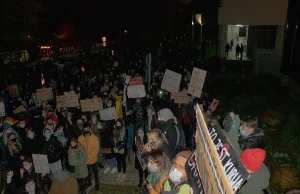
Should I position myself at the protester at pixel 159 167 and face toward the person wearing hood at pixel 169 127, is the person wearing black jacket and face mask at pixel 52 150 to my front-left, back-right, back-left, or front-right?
front-left

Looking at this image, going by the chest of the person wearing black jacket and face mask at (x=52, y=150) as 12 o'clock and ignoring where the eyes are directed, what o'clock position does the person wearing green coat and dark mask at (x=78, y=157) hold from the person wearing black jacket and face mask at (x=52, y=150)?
the person wearing green coat and dark mask at (x=78, y=157) is roughly at 9 o'clock from the person wearing black jacket and face mask at (x=52, y=150).

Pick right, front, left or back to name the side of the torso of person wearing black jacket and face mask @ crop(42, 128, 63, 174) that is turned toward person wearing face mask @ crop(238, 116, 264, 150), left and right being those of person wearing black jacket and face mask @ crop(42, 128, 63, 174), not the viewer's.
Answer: left

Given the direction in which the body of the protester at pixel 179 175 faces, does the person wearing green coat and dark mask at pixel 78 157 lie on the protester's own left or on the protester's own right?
on the protester's own right

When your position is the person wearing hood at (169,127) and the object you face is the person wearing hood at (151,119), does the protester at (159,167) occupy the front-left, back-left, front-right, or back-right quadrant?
back-left

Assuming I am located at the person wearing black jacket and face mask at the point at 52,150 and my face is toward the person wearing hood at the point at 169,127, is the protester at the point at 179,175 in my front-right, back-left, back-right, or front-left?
front-right

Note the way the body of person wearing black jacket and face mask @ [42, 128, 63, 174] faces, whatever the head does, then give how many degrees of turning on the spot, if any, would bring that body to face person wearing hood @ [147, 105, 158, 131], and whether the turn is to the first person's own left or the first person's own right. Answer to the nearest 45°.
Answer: approximately 135° to the first person's own left

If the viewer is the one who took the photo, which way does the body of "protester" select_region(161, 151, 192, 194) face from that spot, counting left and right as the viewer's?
facing the viewer and to the left of the viewer

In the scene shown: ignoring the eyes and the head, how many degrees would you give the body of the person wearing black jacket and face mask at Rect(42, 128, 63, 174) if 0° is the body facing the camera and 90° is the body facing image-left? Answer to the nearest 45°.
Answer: approximately 45°

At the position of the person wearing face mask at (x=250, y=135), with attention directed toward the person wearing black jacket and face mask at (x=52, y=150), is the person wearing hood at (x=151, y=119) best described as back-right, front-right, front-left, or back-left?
front-right

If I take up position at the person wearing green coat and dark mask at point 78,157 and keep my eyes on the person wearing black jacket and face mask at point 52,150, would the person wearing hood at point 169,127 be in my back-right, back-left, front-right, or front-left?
back-right

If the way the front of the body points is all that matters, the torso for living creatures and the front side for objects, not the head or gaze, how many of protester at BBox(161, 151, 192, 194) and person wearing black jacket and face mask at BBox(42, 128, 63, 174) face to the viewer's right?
0

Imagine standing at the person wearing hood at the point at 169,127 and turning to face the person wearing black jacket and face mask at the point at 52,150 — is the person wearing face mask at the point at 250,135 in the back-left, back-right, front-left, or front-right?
back-left
